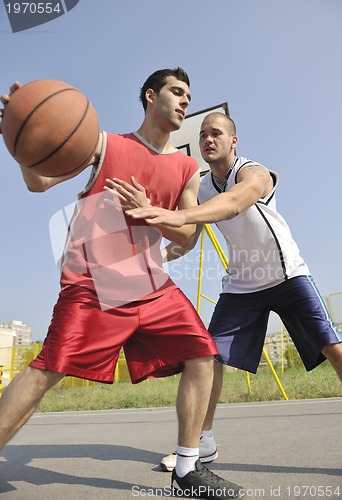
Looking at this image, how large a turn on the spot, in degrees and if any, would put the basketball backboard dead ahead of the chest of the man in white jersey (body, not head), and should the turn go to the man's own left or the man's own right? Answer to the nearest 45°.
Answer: approximately 135° to the man's own right

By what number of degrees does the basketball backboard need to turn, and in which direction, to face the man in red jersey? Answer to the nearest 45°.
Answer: approximately 45° to its left

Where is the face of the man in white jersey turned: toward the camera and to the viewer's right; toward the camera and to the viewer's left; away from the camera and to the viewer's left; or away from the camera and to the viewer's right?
toward the camera and to the viewer's left

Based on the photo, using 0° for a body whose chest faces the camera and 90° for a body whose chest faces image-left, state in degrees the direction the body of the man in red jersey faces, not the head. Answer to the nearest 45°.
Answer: approximately 315°

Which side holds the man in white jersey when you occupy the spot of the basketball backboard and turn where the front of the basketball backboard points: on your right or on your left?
on your left
